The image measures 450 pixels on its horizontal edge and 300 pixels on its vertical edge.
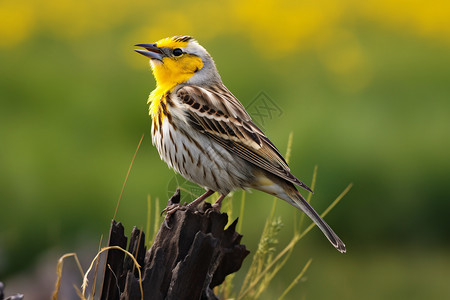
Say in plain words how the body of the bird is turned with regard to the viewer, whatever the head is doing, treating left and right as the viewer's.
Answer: facing to the left of the viewer
